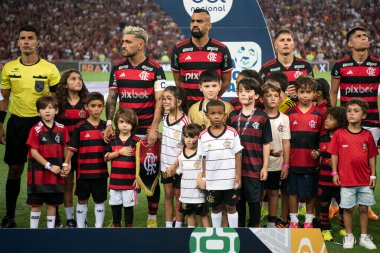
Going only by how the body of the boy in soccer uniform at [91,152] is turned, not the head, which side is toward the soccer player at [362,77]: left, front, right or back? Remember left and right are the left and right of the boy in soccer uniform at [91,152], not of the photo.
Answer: left

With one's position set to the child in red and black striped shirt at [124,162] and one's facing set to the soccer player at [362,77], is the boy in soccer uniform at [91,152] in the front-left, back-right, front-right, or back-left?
back-left

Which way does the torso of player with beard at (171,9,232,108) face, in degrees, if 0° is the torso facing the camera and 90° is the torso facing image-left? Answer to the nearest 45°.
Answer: approximately 0°

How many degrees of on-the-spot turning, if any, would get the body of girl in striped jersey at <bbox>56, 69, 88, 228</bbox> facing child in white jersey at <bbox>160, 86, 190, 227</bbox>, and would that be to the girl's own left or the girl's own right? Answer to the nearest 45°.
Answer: approximately 45° to the girl's own left

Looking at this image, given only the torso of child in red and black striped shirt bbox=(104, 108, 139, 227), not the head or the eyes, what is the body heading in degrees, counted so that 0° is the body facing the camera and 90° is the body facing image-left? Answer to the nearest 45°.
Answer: approximately 0°
